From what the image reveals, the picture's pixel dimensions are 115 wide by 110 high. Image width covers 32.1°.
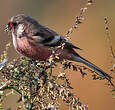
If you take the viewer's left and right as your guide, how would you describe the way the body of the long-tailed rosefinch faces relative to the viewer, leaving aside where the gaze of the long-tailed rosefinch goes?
facing to the left of the viewer
